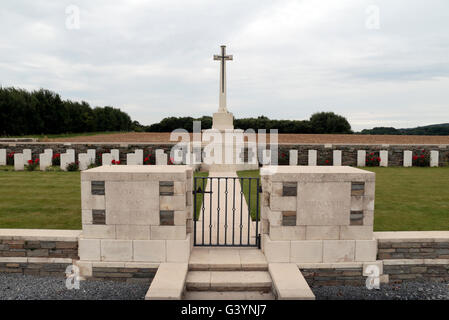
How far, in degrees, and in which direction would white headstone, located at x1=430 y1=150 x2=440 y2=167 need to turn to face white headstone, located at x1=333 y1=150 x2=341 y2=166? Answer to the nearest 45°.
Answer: approximately 45° to its right

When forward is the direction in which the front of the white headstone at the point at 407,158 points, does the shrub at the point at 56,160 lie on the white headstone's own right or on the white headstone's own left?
on the white headstone's own right

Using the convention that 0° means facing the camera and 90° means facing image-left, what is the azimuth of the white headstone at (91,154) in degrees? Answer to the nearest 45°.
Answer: approximately 0°

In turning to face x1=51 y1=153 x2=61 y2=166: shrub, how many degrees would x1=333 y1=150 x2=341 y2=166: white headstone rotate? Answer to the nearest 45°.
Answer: approximately 90° to its right

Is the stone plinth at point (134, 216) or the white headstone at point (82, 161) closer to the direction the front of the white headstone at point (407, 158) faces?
the stone plinth
